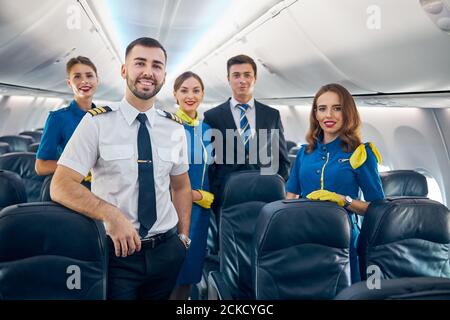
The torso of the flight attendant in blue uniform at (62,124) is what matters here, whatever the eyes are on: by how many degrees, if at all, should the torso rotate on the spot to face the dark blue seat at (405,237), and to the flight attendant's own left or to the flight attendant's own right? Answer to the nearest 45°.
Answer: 0° — they already face it

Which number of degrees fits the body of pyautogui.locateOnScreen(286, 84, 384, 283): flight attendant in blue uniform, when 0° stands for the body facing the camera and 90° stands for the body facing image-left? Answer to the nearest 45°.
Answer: approximately 45°

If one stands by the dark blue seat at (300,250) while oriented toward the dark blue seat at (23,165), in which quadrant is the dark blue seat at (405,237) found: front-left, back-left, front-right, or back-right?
back-right

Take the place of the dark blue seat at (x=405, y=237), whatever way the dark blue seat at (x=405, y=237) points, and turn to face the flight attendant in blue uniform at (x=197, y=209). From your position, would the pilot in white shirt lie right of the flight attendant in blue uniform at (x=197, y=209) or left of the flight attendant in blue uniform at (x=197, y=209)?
left

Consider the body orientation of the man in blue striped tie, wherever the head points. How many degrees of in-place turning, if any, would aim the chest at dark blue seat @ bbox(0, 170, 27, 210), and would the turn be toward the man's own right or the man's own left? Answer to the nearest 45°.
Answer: approximately 45° to the man's own right
